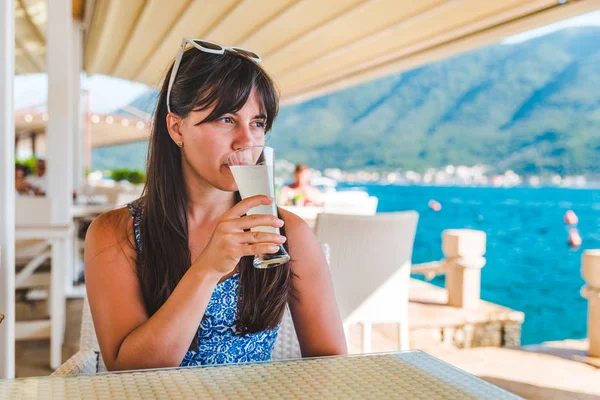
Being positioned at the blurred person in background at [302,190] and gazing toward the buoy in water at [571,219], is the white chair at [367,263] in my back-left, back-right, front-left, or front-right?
back-right

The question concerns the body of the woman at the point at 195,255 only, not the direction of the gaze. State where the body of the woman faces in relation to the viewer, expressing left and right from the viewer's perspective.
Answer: facing the viewer and to the right of the viewer

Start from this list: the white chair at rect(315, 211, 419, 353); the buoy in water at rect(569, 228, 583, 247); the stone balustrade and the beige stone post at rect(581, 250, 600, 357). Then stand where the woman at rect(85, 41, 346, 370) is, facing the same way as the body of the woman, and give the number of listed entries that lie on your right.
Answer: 0

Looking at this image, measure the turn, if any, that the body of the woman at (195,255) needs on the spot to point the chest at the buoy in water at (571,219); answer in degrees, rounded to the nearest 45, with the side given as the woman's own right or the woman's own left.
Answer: approximately 90° to the woman's own left

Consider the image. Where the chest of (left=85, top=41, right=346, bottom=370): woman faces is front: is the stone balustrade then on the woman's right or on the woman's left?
on the woman's left

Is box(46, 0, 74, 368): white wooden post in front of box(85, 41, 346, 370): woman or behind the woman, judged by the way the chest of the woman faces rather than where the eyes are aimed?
behind

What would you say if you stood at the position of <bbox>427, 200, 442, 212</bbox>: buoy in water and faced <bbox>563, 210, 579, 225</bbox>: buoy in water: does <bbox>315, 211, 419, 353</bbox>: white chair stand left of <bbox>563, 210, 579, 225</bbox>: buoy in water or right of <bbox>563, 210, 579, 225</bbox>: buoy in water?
right

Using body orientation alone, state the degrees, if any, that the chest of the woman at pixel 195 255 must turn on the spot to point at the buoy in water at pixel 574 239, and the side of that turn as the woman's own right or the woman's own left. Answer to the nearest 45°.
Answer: approximately 90° to the woman's own left

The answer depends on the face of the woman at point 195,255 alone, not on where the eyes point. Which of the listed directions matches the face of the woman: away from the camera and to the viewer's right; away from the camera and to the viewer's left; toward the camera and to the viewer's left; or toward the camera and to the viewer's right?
toward the camera and to the viewer's right

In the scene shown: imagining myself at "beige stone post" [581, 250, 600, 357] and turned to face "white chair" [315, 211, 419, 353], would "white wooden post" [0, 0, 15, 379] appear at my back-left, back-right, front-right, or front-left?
front-left

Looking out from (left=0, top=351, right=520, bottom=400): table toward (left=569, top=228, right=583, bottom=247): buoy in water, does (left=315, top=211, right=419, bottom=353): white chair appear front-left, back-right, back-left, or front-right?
front-left

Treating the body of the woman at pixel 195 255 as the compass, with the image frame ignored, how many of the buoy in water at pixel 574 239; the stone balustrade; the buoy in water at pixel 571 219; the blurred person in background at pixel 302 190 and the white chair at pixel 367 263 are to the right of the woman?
0

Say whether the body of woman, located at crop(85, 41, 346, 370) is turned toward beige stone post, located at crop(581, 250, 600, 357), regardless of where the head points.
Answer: no
